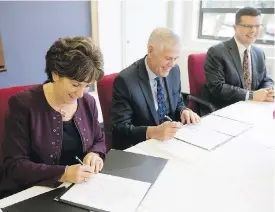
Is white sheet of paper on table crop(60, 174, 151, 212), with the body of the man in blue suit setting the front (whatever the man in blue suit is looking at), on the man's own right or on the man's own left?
on the man's own right

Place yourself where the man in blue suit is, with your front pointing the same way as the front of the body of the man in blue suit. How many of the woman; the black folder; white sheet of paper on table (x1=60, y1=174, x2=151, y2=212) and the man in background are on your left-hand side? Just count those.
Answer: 1

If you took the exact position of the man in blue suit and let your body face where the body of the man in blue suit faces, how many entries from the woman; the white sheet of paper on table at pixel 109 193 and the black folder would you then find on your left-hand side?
0

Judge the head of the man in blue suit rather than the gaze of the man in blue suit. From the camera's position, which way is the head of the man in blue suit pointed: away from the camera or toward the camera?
toward the camera

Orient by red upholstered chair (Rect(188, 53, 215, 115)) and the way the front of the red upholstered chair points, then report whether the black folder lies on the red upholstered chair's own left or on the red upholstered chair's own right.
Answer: on the red upholstered chair's own right

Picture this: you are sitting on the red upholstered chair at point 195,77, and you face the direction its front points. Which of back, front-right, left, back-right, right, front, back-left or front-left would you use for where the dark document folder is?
front-right

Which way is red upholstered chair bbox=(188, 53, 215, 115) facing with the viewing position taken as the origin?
facing the viewer and to the right of the viewer

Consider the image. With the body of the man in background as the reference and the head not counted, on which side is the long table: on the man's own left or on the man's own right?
on the man's own right

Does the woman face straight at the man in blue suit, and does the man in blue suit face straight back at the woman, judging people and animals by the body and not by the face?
no

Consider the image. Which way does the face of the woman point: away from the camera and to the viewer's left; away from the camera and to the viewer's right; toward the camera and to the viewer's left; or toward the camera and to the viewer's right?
toward the camera and to the viewer's right

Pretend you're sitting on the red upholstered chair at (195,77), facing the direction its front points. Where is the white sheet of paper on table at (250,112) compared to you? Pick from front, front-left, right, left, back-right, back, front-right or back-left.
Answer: front

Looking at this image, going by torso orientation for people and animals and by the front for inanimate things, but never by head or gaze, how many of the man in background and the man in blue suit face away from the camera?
0

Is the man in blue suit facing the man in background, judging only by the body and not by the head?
no

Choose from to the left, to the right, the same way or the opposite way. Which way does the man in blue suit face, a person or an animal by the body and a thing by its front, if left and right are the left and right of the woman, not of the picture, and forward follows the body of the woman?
the same way

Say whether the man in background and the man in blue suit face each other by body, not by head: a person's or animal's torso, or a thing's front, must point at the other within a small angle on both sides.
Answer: no

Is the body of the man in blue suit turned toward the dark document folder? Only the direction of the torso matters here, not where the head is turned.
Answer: no

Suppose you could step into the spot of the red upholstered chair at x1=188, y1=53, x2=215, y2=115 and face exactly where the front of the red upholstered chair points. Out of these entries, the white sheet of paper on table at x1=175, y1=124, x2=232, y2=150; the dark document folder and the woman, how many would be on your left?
0
